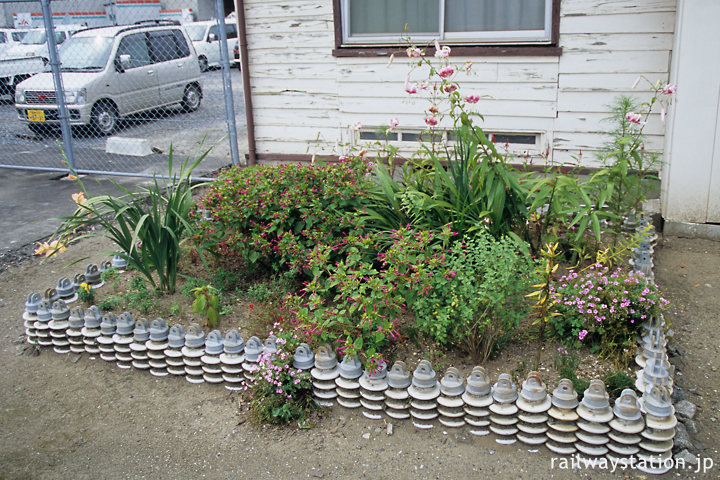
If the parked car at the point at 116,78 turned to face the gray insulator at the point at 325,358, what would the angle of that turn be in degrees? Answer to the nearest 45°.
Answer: approximately 45° to its left

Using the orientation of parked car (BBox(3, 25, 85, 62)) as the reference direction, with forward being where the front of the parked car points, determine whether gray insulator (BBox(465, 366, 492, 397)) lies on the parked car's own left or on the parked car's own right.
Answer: on the parked car's own left

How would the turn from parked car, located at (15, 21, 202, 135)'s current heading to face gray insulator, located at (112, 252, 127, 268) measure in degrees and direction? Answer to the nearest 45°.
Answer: approximately 45° to its left

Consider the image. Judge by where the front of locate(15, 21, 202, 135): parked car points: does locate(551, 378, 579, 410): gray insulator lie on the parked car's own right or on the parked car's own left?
on the parked car's own left

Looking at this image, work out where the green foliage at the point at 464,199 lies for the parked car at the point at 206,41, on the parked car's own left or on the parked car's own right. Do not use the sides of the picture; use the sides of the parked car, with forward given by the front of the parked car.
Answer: on the parked car's own left

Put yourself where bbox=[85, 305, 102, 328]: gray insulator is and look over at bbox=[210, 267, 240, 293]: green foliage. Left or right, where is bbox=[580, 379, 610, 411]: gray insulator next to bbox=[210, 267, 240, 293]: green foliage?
right

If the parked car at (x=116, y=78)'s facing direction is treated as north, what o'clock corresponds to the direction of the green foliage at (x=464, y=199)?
The green foliage is roughly at 10 o'clock from the parked car.

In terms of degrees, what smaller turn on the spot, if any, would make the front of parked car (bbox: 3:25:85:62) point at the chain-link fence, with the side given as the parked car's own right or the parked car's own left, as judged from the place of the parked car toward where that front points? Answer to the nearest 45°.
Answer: approximately 45° to the parked car's own left

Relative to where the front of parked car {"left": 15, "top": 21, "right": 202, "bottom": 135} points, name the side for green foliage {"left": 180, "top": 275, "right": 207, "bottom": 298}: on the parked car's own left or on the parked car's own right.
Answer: on the parked car's own left
